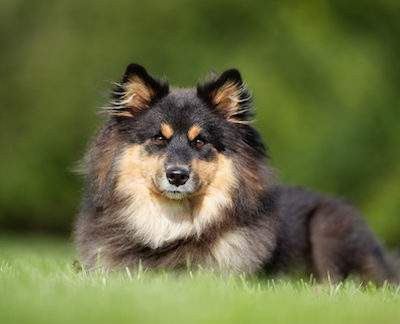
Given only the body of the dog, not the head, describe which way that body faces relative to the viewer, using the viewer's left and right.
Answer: facing the viewer and to the left of the viewer
